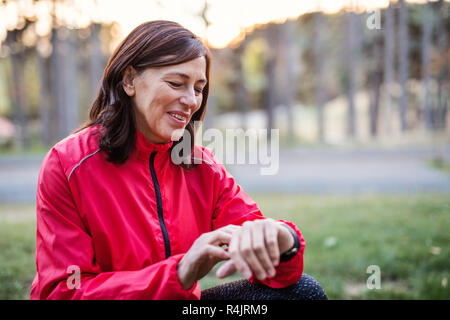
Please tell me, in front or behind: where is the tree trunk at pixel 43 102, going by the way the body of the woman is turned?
behind

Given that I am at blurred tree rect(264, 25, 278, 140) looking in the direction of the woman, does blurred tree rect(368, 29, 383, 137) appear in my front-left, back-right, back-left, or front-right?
back-left

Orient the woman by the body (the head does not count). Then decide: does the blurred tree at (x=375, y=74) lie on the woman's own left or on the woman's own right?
on the woman's own left

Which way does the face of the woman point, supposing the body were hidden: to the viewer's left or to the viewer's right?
to the viewer's right

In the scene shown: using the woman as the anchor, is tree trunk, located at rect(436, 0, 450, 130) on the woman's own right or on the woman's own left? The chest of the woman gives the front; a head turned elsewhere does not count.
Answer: on the woman's own left

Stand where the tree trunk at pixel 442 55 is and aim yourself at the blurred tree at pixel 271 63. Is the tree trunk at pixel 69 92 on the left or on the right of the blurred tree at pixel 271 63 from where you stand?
left

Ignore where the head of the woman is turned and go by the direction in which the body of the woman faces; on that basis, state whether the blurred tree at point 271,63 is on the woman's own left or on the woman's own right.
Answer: on the woman's own left

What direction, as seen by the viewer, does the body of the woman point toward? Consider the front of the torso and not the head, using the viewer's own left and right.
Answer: facing the viewer and to the right of the viewer
